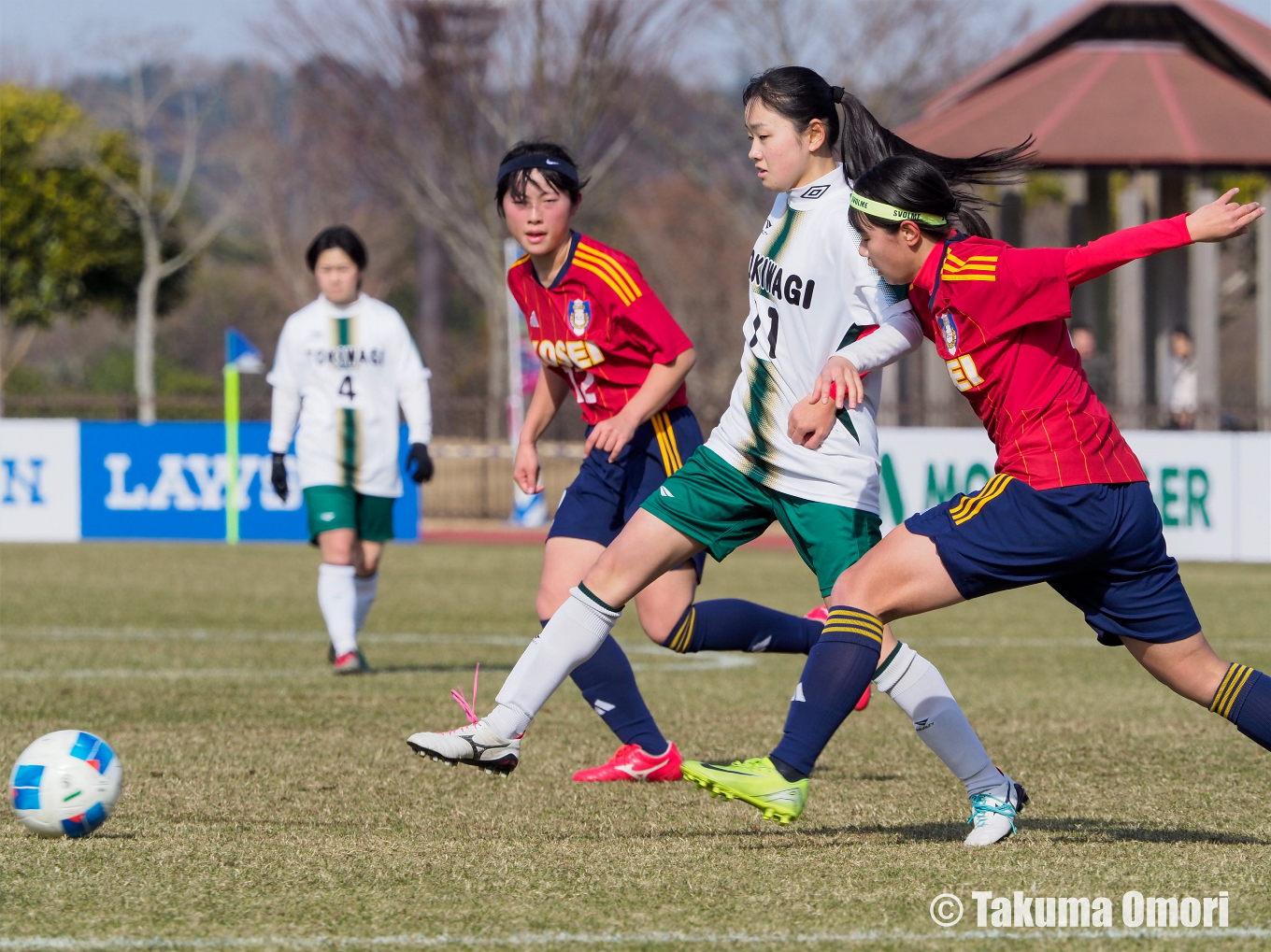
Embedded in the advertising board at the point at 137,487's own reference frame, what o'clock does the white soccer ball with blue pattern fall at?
The white soccer ball with blue pattern is roughly at 12 o'clock from the advertising board.

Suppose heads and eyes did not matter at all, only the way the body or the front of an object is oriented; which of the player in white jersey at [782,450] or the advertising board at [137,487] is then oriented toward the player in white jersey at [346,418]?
the advertising board

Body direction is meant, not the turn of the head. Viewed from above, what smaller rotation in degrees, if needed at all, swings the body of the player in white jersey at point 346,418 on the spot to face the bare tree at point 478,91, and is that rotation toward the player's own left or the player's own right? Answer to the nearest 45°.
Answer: approximately 180°

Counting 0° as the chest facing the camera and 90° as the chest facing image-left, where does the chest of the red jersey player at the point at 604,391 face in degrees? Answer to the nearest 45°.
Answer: approximately 45°

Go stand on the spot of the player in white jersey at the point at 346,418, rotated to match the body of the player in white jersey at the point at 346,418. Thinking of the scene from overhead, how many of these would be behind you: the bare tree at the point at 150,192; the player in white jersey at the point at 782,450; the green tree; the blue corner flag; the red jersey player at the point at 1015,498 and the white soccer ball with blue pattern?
3

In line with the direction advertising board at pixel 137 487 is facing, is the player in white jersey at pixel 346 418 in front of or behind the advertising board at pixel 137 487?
in front

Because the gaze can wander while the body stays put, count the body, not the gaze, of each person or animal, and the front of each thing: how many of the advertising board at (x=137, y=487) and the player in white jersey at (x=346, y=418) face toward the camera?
2

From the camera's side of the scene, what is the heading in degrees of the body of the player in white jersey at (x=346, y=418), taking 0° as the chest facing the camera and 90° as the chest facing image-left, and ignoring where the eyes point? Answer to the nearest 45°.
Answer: approximately 0°
